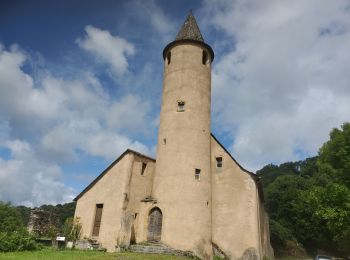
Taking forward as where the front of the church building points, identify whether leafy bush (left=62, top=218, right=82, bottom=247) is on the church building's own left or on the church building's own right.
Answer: on the church building's own right

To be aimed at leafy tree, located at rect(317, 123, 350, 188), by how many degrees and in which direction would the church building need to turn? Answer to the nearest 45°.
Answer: approximately 90° to its left

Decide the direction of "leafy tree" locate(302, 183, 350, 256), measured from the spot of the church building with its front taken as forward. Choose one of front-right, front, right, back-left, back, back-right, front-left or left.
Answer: left

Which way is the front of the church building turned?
toward the camera
